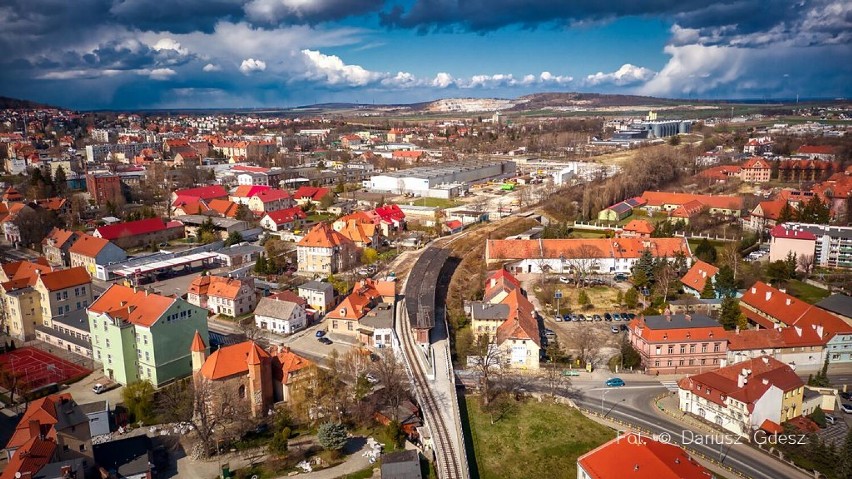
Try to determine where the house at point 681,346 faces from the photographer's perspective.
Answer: facing the viewer

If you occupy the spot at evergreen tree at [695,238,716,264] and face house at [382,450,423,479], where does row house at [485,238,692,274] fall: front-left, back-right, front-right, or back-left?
front-right

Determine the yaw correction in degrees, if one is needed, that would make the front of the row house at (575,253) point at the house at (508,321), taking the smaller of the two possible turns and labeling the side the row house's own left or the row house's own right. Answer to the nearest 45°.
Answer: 0° — it already faces it

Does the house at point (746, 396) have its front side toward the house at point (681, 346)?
no

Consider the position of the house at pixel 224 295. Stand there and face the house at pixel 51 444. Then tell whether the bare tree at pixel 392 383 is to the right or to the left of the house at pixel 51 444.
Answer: left

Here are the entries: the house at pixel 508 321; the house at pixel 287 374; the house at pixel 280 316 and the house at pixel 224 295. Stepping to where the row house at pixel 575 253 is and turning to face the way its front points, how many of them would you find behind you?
0

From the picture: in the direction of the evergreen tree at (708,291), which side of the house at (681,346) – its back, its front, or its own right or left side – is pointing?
back

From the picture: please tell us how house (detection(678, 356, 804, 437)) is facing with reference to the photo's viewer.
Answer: facing the viewer and to the left of the viewer

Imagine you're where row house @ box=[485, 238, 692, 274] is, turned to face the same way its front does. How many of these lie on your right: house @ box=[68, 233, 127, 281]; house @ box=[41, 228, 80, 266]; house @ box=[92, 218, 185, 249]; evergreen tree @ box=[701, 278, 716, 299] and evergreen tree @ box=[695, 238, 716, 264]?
3

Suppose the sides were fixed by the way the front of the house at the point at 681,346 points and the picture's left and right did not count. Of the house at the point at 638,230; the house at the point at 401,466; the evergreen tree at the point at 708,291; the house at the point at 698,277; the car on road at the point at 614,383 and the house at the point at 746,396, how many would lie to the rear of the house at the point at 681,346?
3

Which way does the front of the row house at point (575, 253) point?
toward the camera

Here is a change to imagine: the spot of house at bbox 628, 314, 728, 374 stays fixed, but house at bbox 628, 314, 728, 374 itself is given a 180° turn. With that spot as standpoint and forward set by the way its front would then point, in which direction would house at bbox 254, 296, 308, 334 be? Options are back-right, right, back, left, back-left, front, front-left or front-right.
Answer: left

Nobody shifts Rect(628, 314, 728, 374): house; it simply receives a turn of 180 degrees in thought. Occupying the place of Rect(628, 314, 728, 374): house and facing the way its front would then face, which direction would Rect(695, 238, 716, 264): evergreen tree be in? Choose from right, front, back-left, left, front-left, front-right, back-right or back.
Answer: front

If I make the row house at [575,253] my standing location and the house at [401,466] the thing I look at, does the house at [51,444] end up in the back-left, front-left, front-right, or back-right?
front-right

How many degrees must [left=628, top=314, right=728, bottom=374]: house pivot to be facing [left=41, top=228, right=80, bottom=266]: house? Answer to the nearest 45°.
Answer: approximately 90° to its right

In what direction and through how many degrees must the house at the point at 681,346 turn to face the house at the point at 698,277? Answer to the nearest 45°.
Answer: approximately 180°

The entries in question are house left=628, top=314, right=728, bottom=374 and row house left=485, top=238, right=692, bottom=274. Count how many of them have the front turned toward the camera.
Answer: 2

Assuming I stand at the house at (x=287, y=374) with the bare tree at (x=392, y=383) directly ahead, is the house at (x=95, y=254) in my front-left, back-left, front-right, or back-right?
back-left

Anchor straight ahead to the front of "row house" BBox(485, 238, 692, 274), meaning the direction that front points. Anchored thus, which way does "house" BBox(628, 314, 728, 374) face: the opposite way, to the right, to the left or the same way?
the same way

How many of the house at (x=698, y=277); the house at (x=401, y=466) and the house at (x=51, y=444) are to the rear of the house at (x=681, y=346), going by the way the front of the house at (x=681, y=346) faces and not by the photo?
1
